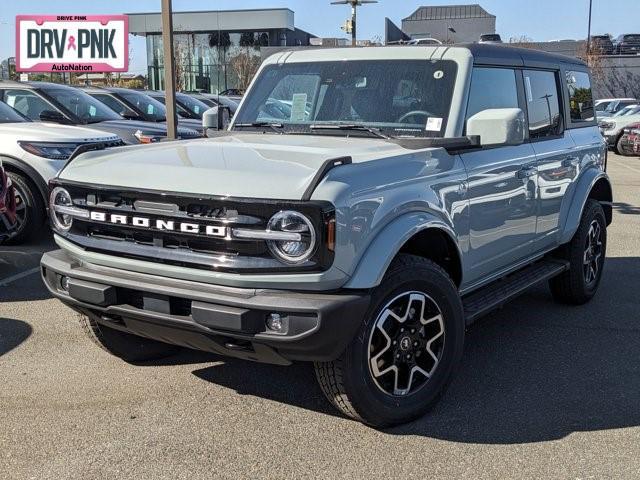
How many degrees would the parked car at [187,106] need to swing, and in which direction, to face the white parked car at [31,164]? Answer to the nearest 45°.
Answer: approximately 45° to its right

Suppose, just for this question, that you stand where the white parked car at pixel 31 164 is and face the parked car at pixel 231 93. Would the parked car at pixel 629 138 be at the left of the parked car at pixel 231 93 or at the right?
right

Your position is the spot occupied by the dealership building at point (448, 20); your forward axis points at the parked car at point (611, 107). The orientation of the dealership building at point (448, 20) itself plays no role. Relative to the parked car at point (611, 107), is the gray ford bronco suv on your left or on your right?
right

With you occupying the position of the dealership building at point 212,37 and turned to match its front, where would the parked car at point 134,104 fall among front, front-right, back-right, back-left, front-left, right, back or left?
front

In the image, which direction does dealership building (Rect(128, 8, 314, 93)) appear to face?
toward the camera

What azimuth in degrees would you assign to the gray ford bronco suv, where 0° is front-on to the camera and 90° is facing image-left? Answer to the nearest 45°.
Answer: approximately 45°

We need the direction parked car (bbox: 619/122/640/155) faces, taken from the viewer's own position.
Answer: facing the viewer and to the left of the viewer

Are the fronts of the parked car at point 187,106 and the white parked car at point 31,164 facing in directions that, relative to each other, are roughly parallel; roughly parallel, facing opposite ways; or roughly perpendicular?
roughly parallel

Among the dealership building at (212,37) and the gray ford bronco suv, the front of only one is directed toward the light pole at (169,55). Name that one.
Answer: the dealership building

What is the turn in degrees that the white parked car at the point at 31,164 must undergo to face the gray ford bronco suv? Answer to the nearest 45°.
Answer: approximately 45° to its right

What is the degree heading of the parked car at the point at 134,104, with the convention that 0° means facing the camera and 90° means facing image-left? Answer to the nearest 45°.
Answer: approximately 315°

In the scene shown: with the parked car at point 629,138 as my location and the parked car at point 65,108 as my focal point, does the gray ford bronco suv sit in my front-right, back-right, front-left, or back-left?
front-left

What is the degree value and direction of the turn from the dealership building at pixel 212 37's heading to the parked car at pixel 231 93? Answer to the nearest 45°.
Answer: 0° — it already faces it
